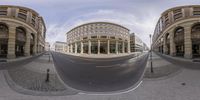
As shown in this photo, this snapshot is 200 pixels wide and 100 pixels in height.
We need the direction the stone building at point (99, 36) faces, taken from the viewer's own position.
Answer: facing the viewer

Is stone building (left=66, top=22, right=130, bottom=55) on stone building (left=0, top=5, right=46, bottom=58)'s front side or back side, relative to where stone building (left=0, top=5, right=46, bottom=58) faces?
on the front side

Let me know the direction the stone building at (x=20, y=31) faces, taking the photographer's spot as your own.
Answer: facing the viewer and to the right of the viewer

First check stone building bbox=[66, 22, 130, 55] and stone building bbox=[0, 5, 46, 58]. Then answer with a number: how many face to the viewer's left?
0

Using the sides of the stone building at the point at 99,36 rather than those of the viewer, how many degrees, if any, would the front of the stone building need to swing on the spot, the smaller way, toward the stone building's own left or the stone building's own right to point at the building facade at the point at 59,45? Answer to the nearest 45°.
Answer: approximately 90° to the stone building's own right

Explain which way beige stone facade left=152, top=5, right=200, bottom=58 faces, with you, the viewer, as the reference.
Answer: facing the viewer and to the left of the viewer

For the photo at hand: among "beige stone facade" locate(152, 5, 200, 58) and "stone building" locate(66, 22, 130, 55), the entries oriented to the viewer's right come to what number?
0
